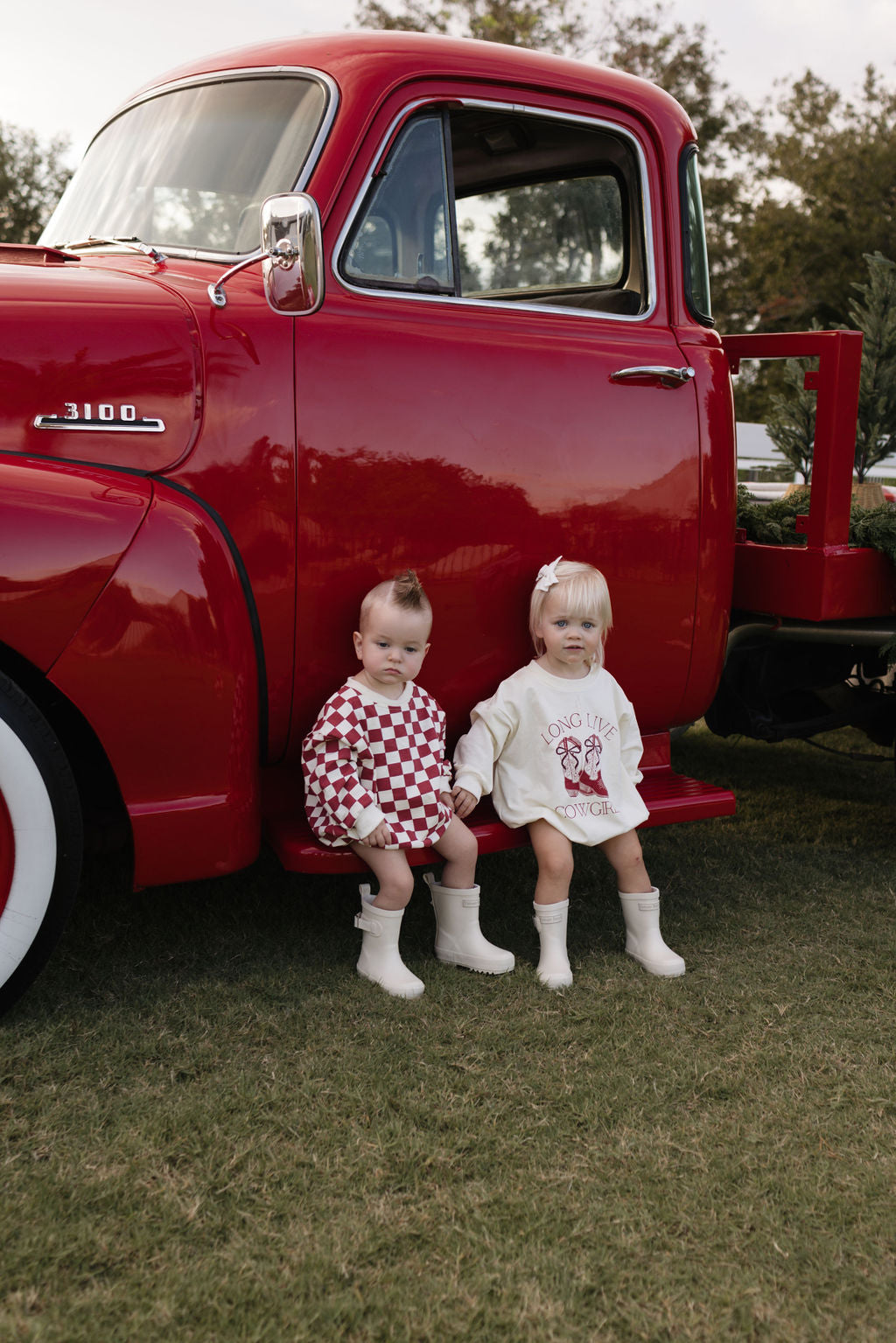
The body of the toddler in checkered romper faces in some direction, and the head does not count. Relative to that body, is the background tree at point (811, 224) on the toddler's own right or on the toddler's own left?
on the toddler's own left

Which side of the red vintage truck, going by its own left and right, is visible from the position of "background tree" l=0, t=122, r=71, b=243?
right

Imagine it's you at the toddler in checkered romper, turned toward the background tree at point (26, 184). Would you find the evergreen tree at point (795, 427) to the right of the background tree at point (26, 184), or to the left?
right

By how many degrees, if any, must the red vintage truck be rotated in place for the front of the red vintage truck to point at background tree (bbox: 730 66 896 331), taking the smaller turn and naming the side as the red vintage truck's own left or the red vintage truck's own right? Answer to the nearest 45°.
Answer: approximately 135° to the red vintage truck's own right

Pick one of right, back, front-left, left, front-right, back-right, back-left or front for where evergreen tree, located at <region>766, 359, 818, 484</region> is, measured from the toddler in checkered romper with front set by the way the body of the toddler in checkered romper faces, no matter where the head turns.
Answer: left

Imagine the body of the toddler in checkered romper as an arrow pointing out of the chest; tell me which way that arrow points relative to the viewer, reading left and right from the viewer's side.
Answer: facing the viewer and to the right of the viewer

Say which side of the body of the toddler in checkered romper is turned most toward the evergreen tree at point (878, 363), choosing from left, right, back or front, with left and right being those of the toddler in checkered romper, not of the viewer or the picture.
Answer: left

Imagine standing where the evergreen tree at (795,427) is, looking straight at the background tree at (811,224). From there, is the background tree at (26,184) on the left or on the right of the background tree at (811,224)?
left

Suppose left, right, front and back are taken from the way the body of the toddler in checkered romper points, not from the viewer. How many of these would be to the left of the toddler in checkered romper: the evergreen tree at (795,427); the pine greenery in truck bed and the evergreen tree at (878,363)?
3

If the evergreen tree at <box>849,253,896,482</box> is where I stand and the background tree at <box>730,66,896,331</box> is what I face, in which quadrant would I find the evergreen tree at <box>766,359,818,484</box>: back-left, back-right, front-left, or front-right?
front-left

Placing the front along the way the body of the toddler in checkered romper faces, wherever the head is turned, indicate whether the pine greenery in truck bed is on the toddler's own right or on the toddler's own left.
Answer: on the toddler's own left

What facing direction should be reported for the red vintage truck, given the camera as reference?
facing the viewer and to the left of the viewer
